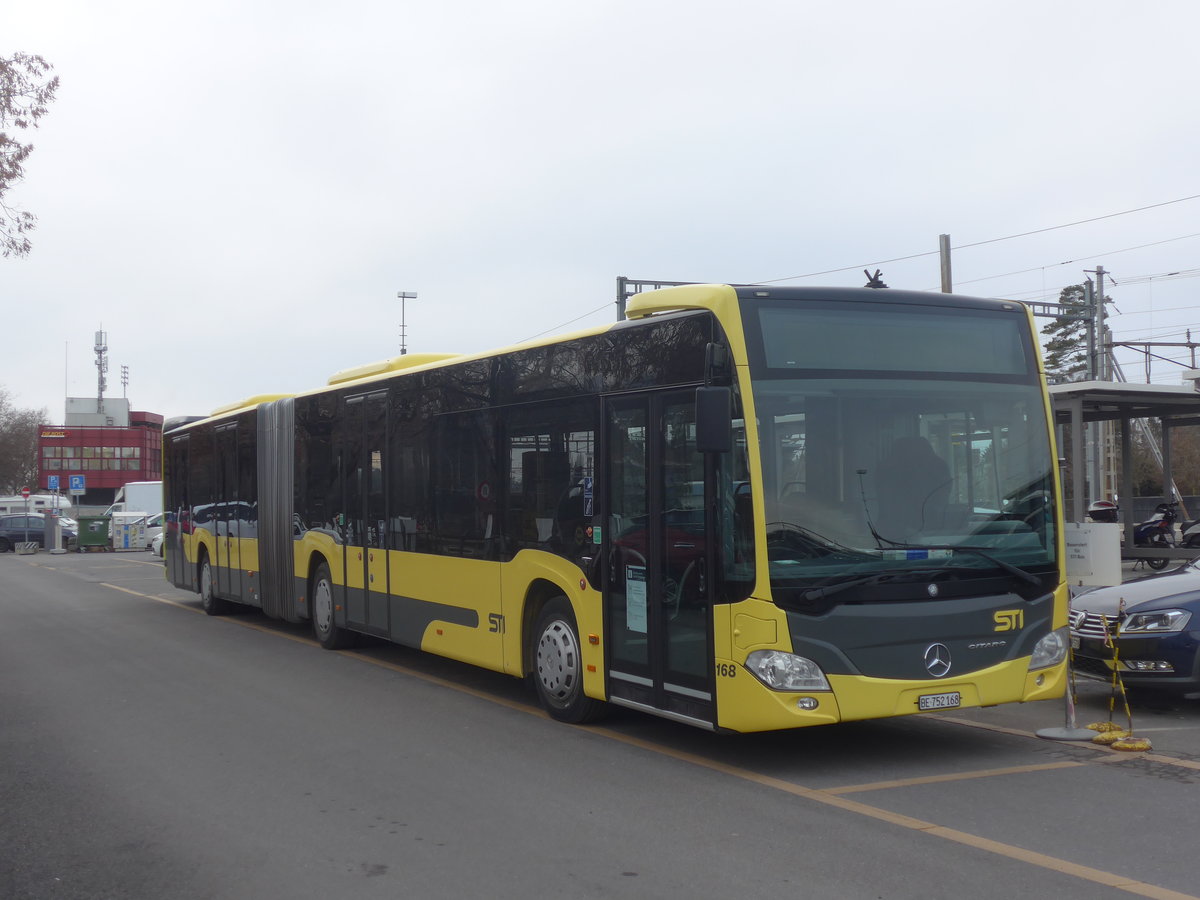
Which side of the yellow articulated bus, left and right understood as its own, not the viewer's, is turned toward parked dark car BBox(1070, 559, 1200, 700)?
front

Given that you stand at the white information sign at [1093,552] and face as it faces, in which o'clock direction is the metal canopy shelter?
The metal canopy shelter is roughly at 6 o'clock from the white information sign.

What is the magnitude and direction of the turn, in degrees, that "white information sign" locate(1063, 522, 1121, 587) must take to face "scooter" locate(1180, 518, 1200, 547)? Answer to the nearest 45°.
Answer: approximately 180°

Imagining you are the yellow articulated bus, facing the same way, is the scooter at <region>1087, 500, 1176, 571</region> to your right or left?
on your left

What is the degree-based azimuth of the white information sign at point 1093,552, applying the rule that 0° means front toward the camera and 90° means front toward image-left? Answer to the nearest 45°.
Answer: approximately 0°

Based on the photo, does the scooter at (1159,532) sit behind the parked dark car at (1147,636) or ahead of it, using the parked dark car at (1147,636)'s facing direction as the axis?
behind
